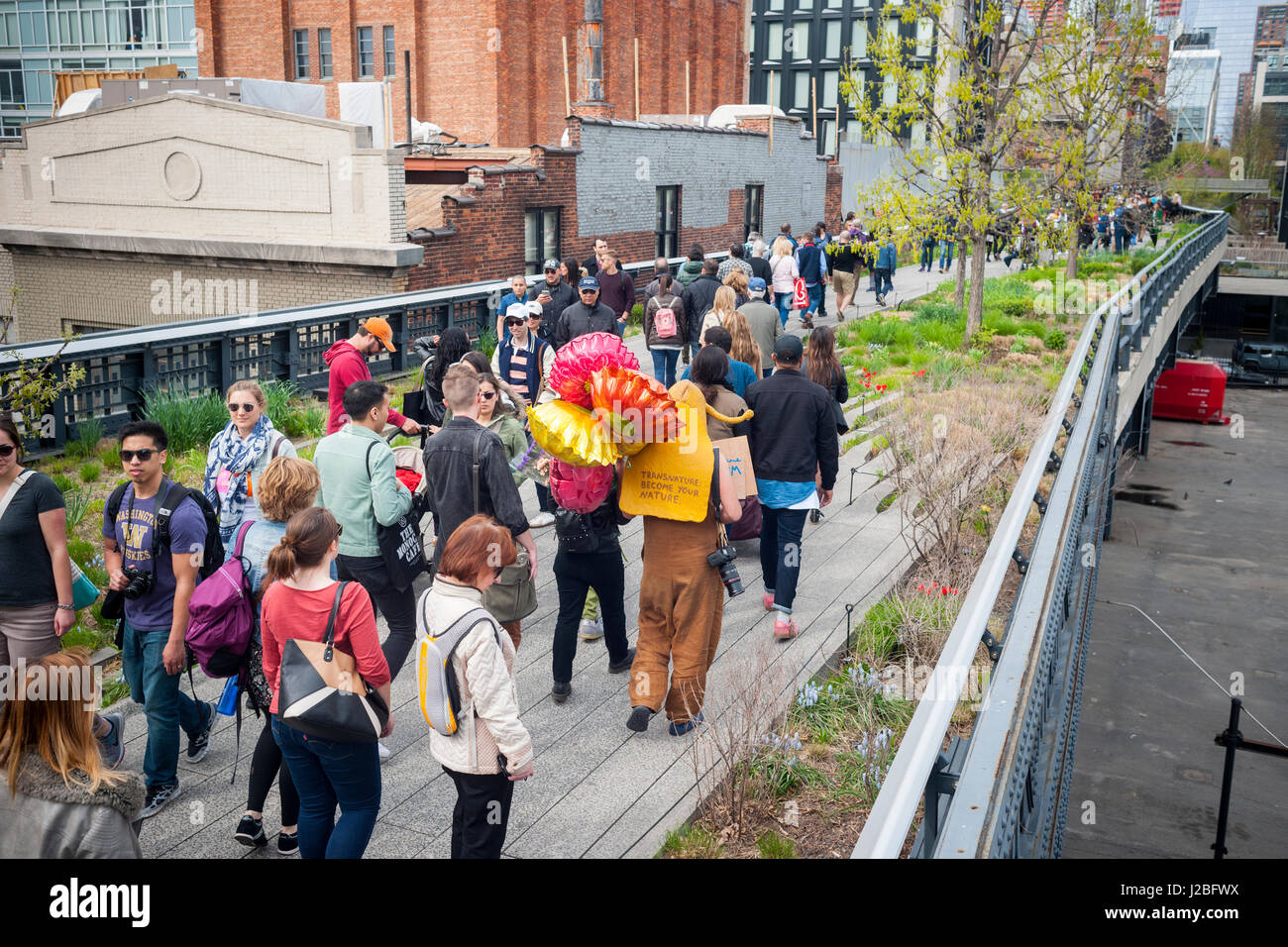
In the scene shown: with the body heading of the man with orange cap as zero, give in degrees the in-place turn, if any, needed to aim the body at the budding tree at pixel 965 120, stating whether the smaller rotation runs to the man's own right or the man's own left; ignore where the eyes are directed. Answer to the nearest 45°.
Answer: approximately 45° to the man's own left

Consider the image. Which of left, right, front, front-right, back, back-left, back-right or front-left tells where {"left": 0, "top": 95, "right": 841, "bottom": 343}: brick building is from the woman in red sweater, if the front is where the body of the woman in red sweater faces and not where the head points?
front-left

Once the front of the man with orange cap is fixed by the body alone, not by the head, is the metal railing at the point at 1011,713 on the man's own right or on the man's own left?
on the man's own right

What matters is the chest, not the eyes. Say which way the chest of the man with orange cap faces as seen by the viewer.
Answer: to the viewer's right

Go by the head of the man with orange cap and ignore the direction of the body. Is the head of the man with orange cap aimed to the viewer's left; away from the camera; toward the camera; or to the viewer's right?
to the viewer's right

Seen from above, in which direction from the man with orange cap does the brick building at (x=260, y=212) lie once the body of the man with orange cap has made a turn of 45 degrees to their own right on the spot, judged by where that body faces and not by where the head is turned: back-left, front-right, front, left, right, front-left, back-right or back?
back-left

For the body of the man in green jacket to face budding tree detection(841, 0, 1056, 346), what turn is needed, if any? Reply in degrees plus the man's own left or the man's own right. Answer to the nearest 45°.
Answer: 0° — they already face it

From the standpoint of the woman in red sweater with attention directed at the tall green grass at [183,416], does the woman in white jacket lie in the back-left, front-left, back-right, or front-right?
back-right

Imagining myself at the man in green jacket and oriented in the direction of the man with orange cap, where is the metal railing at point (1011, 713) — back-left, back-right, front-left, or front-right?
back-right

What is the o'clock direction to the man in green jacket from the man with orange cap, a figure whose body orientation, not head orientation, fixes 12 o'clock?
The man in green jacket is roughly at 3 o'clock from the man with orange cap.

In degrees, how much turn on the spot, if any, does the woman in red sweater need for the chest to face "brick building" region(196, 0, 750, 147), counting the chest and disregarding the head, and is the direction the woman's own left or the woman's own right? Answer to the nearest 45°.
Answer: approximately 45° to the woman's own left

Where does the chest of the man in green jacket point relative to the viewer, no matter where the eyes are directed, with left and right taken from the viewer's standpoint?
facing away from the viewer and to the right of the viewer

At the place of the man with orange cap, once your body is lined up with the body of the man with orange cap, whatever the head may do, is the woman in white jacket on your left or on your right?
on your right
